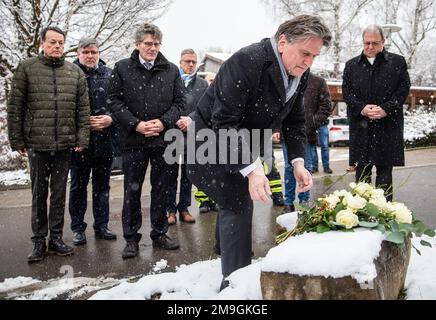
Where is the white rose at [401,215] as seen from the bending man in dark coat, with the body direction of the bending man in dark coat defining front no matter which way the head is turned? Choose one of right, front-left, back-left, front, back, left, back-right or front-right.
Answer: front-left

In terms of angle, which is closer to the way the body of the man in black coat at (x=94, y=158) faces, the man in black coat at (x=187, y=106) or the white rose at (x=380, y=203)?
the white rose

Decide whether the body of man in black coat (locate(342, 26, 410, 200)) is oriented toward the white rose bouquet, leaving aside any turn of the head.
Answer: yes

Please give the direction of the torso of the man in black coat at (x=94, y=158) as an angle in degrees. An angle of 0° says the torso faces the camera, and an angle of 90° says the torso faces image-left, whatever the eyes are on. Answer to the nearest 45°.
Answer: approximately 0°

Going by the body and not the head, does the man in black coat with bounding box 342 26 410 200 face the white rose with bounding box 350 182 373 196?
yes

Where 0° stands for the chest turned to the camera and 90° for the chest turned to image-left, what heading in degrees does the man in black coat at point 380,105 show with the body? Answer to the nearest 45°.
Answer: approximately 0°

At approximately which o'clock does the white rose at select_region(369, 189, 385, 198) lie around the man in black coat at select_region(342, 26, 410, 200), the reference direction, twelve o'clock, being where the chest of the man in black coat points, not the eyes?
The white rose is roughly at 12 o'clock from the man in black coat.

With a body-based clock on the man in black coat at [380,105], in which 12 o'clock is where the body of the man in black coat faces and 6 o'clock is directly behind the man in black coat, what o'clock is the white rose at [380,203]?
The white rose is roughly at 12 o'clock from the man in black coat.

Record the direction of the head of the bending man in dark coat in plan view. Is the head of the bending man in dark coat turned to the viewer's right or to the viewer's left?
to the viewer's right

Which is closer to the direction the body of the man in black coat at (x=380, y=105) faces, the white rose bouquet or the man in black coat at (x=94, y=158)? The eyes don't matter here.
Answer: the white rose bouquet
